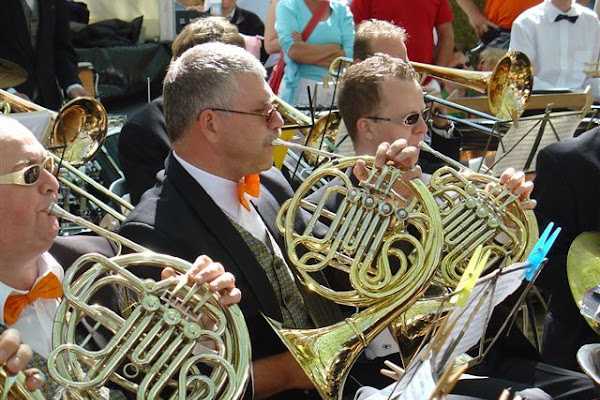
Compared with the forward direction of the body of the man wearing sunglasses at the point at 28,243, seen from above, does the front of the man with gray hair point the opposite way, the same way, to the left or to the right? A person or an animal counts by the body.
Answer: the same way

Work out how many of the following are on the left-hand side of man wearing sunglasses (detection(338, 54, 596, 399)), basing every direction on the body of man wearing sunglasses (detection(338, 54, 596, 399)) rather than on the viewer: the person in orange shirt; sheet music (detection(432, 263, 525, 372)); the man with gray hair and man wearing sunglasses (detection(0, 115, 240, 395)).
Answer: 1

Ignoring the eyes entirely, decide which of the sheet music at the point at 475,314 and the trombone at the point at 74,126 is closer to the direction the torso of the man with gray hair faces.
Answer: the sheet music

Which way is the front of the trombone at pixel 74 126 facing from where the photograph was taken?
facing the viewer and to the right of the viewer

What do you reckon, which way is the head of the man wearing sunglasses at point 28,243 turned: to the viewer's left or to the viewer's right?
to the viewer's right

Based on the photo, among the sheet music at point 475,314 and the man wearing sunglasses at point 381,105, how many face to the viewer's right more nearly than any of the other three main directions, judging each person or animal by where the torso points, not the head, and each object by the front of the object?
1

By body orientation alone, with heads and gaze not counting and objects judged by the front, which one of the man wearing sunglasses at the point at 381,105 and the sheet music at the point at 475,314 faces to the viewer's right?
the man wearing sunglasses

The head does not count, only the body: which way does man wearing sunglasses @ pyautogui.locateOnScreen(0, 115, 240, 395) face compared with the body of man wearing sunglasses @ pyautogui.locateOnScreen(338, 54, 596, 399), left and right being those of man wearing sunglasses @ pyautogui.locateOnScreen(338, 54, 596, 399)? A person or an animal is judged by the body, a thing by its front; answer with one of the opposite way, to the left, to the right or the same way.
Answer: the same way
